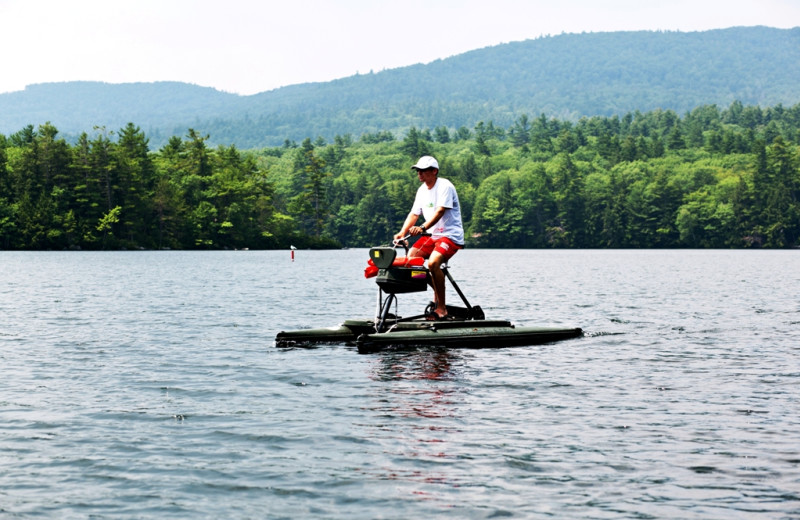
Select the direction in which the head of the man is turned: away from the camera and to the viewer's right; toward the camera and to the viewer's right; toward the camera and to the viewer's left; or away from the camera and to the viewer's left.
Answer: toward the camera and to the viewer's left

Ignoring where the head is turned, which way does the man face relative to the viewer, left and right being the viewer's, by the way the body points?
facing the viewer and to the left of the viewer
